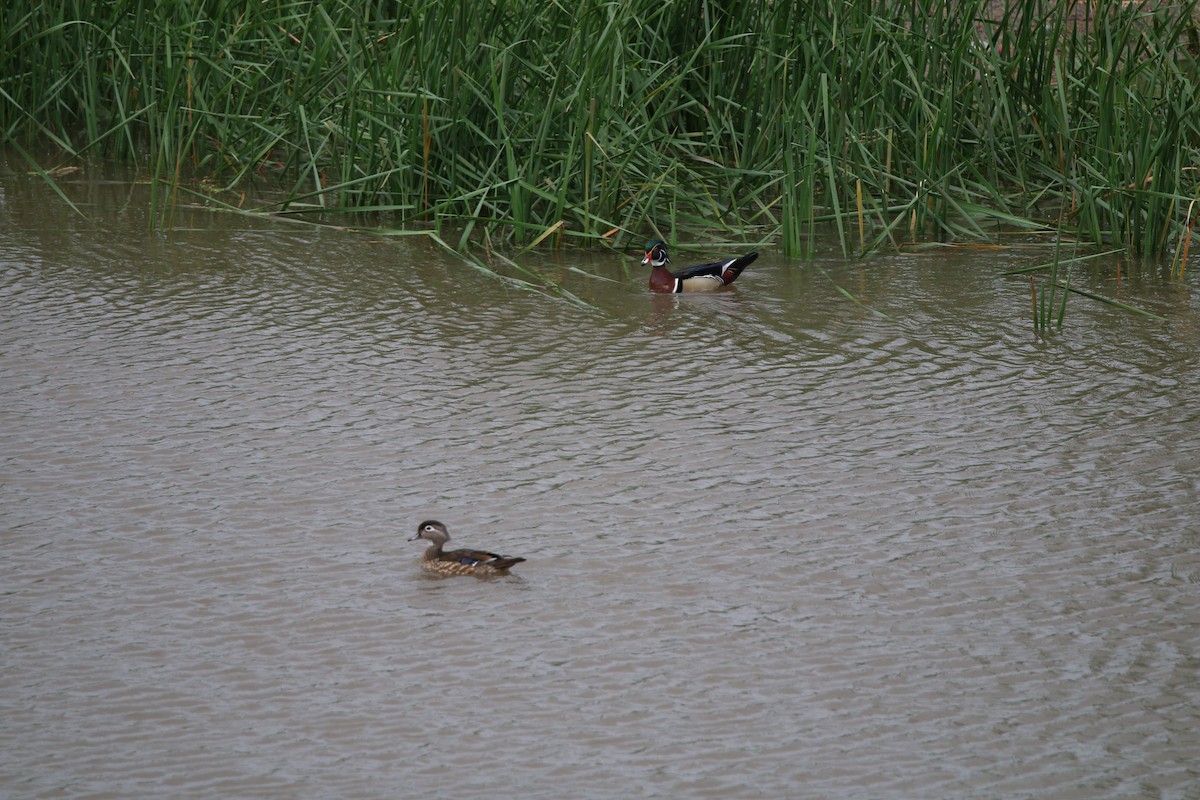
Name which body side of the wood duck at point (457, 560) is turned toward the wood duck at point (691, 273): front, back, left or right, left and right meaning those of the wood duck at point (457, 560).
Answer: right

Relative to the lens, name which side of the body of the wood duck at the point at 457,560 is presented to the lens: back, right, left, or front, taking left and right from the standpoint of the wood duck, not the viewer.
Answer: left

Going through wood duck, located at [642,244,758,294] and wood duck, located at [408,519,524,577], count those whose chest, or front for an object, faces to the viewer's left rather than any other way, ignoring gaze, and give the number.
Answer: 2

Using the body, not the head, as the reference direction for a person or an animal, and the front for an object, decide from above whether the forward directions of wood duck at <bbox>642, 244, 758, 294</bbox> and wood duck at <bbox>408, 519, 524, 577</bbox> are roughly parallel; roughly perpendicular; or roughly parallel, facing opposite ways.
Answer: roughly parallel

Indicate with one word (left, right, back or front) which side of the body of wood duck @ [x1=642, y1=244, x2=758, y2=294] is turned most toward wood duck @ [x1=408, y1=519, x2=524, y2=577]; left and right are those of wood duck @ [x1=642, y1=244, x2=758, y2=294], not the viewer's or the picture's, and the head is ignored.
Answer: left

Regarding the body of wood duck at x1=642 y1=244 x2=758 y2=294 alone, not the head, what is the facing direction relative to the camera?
to the viewer's left
